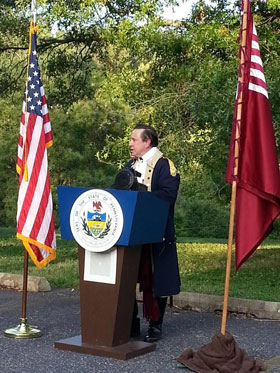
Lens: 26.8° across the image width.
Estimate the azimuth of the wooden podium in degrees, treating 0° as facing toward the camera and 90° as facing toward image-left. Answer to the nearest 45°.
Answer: approximately 45°

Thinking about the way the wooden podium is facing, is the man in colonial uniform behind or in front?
behind

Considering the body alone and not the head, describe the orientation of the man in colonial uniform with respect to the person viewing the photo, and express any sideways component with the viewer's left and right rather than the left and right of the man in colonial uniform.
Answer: facing the viewer and to the left of the viewer

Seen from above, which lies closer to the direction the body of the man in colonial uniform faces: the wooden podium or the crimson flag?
the wooden podium

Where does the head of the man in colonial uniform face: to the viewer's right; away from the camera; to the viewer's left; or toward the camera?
to the viewer's left

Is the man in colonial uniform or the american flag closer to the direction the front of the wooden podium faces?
the american flag

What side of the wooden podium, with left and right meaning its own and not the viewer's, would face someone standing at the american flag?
right

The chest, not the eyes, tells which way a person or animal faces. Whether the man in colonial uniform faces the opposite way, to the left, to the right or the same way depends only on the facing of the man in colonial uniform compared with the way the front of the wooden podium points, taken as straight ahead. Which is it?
the same way

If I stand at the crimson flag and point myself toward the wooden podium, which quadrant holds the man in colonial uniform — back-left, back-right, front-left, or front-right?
front-right

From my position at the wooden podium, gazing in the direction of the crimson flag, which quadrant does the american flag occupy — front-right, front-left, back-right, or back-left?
back-left

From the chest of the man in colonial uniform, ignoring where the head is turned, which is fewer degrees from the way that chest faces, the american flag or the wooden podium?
the wooden podium

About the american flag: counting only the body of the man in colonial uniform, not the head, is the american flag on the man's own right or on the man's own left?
on the man's own right
